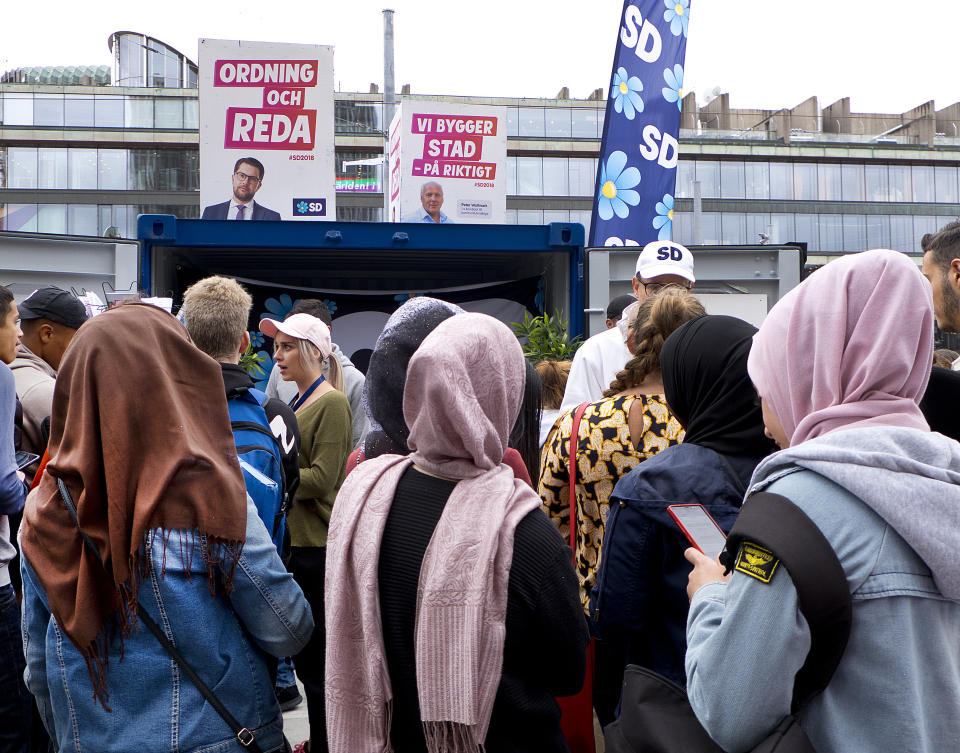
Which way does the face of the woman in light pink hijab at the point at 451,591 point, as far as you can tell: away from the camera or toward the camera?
away from the camera

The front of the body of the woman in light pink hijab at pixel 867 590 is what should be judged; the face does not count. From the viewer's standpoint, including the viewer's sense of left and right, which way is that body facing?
facing away from the viewer and to the left of the viewer

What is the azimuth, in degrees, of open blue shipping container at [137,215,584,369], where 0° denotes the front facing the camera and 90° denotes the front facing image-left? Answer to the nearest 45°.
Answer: approximately 0°

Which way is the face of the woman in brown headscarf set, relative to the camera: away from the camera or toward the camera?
away from the camera
